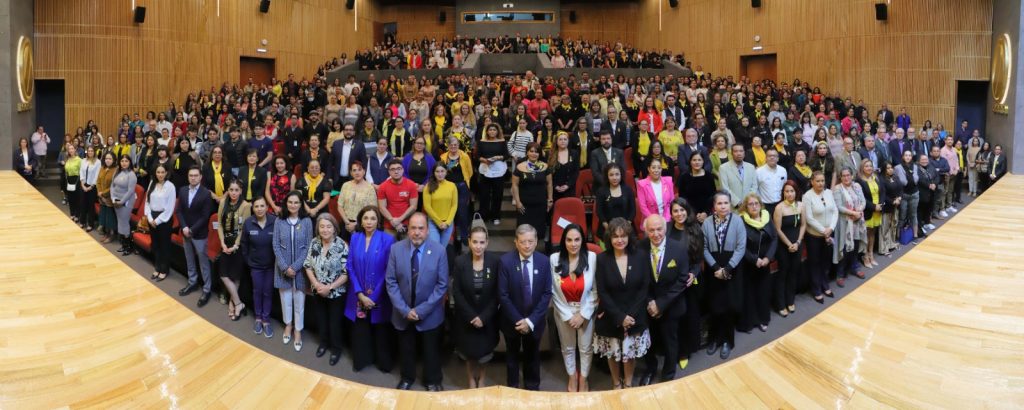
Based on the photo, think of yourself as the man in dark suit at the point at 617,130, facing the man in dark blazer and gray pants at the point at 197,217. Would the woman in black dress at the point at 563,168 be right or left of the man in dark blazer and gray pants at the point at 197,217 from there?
left

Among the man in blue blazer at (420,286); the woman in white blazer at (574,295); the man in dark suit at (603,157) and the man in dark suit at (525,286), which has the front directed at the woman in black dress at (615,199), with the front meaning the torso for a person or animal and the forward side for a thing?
the man in dark suit at (603,157)

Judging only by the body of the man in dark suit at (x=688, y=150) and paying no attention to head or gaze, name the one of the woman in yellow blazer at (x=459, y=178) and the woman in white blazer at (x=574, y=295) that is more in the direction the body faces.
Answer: the woman in white blazer

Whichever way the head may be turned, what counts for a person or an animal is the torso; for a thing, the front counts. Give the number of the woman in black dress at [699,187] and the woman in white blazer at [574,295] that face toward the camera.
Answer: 2

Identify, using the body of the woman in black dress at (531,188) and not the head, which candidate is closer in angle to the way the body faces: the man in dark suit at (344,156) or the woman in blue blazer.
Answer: the woman in blue blazer

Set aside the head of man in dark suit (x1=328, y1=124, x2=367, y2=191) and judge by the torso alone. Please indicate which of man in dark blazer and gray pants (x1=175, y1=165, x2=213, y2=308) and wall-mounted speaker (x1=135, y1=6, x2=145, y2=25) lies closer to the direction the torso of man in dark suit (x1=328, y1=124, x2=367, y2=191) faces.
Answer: the man in dark blazer and gray pants

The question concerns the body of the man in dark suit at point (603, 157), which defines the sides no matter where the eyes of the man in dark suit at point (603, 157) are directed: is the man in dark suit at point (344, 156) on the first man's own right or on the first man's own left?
on the first man's own right
